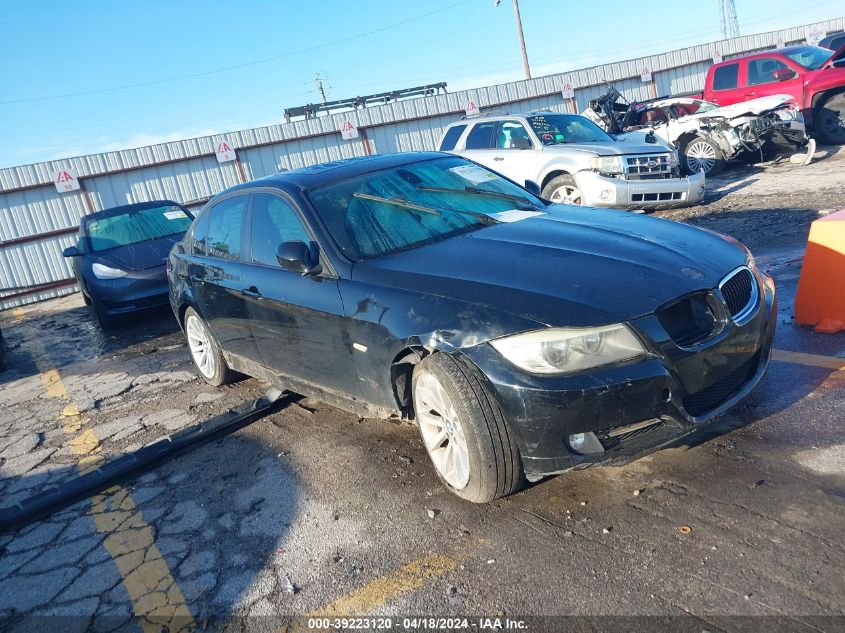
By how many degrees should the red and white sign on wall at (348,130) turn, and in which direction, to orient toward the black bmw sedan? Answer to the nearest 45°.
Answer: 0° — it already faces it

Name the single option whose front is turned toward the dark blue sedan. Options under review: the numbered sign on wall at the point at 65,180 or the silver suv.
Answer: the numbered sign on wall

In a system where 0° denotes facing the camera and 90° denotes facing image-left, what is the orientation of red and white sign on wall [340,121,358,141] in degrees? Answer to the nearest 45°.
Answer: approximately 0°

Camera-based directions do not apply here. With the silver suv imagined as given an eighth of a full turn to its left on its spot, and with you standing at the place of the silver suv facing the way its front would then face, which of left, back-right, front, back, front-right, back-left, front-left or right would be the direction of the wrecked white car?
front-left

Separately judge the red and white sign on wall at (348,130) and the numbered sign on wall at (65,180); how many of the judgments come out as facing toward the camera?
2

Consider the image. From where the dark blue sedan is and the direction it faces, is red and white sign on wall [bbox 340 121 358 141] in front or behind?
behind

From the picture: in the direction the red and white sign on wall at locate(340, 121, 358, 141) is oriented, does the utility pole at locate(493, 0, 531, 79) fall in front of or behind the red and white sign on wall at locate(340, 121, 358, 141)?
behind

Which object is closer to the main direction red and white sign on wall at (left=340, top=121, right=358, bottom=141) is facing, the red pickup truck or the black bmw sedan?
the black bmw sedan

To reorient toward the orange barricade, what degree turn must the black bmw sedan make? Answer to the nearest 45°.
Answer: approximately 90° to its left

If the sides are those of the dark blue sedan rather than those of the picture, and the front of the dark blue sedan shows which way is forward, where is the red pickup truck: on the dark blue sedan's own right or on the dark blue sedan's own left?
on the dark blue sedan's own left
